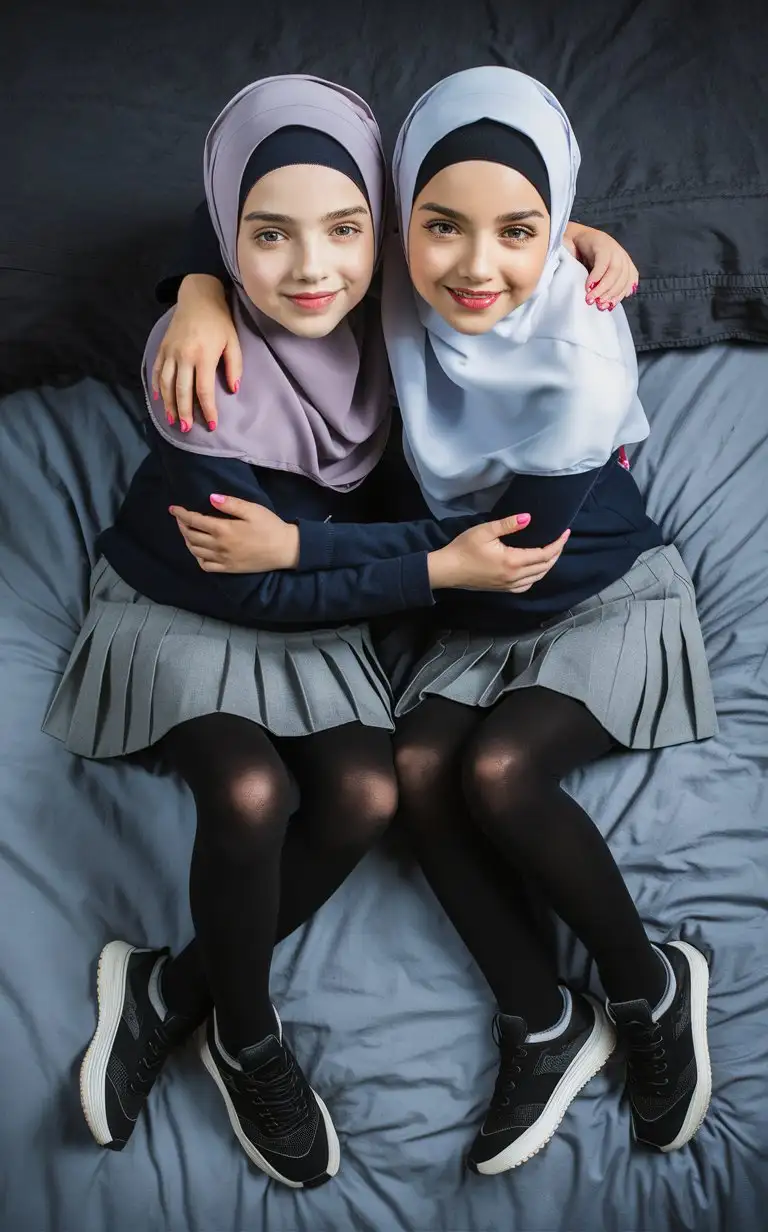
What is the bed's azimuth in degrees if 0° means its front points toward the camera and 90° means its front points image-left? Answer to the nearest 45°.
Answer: approximately 0°
